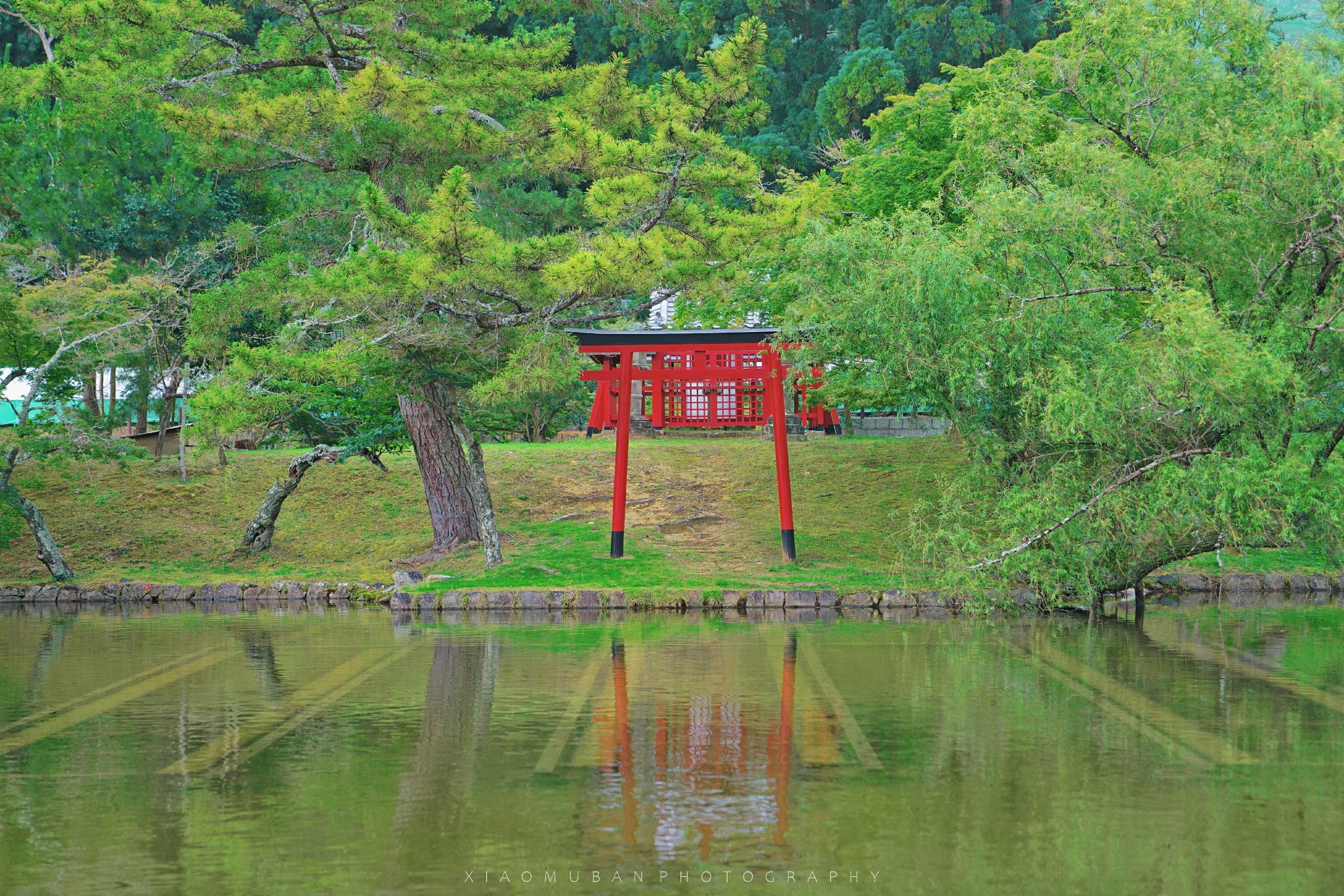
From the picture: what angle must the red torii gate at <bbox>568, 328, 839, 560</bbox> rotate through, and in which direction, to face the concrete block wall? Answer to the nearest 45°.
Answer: approximately 135° to its left

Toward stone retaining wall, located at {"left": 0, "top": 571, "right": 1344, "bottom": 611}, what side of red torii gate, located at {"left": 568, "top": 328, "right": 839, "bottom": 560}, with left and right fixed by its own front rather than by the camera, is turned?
front

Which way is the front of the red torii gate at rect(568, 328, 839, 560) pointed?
toward the camera

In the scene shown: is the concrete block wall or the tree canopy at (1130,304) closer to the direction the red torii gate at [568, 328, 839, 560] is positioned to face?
the tree canopy

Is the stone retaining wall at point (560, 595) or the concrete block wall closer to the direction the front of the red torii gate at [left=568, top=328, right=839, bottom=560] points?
the stone retaining wall

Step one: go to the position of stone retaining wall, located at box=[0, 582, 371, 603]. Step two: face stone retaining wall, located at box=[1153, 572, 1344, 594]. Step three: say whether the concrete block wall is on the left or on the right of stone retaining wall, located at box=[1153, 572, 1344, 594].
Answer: left

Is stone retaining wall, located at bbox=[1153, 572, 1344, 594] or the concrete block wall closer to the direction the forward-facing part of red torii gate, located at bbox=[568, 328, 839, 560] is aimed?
the stone retaining wall

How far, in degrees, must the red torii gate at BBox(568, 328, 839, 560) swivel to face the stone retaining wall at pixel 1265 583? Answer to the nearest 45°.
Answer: approximately 45° to its left

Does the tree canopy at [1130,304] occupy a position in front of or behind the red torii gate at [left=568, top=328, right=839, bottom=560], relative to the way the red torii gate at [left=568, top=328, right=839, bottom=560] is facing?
in front

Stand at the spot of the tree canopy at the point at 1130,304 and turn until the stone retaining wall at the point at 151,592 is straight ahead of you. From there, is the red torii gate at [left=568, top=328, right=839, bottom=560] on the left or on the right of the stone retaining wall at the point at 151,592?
right
